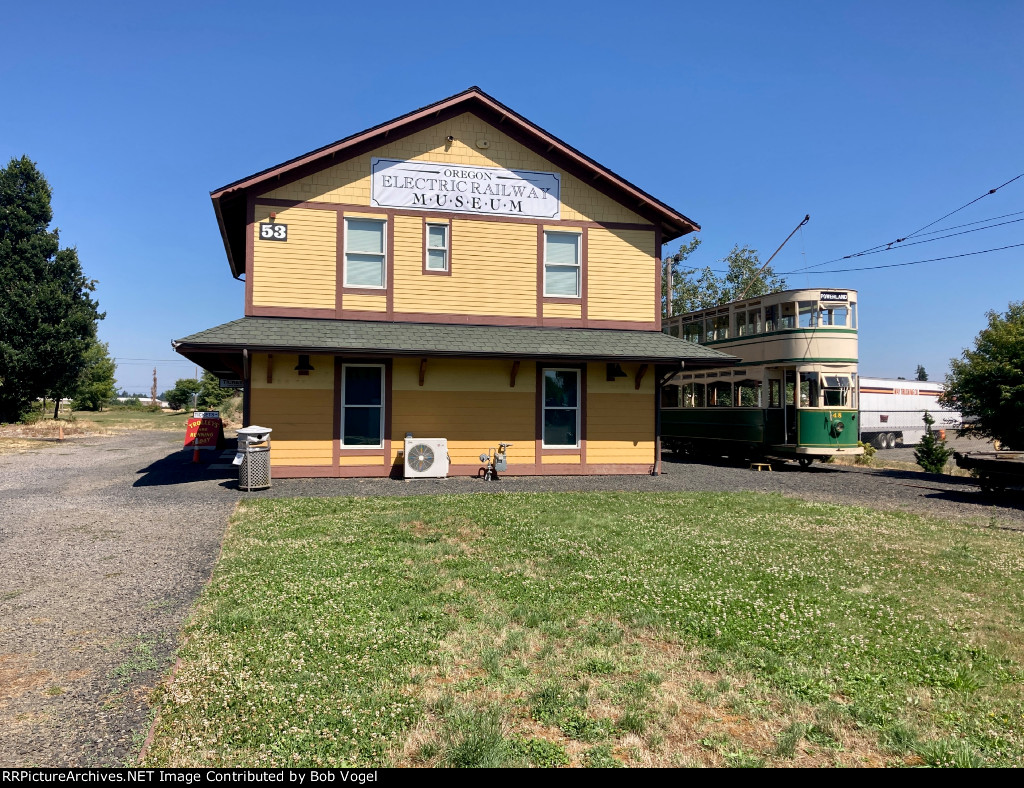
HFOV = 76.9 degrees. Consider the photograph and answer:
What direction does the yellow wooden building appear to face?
toward the camera

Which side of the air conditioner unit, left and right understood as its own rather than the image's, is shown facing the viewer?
front

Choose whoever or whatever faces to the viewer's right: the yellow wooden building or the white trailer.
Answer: the white trailer

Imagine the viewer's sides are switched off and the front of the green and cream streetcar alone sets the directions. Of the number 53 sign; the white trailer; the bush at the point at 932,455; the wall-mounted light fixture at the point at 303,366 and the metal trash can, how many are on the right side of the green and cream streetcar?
3

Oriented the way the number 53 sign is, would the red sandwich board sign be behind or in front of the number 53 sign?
behind

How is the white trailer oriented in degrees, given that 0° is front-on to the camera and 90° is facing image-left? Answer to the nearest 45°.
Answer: approximately 270°

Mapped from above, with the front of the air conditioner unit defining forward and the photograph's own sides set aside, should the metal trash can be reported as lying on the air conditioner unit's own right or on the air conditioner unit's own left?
on the air conditioner unit's own right

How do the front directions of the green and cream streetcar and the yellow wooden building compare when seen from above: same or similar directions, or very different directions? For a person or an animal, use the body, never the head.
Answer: same or similar directions

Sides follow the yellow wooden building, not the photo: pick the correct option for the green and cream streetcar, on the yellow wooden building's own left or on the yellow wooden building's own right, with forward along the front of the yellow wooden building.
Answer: on the yellow wooden building's own left

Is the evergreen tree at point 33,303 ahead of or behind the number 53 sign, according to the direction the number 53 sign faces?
behind

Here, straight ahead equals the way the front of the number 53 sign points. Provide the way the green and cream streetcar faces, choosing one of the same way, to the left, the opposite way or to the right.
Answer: the same way

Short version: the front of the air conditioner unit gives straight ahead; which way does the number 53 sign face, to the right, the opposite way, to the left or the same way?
the same way

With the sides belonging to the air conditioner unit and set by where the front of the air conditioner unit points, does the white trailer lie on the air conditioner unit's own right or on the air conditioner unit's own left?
on the air conditioner unit's own left

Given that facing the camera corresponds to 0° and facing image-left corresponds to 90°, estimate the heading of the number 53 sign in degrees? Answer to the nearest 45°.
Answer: approximately 0°

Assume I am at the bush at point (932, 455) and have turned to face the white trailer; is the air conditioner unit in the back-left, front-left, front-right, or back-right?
back-left

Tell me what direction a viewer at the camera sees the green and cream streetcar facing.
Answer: facing the viewer and to the right of the viewer
